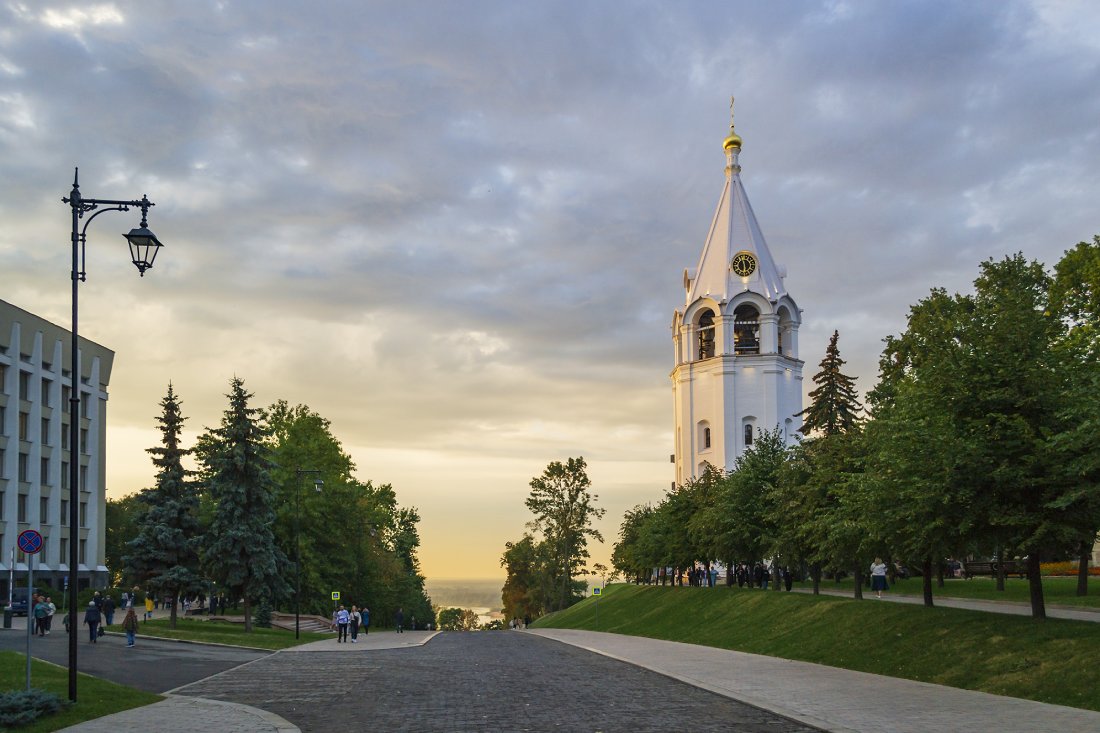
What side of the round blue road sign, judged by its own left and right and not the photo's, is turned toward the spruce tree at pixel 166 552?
back

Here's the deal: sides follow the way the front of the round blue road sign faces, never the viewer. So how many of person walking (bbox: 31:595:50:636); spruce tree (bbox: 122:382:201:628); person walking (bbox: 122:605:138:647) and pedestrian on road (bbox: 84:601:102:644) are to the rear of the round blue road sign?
4

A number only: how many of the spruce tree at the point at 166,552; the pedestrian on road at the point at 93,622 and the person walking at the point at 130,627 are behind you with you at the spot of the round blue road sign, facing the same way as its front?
3

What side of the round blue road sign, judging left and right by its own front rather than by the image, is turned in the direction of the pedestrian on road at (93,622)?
back

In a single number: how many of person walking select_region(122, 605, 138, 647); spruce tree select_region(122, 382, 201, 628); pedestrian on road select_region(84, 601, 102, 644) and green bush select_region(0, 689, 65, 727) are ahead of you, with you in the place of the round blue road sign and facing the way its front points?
1

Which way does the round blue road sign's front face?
toward the camera

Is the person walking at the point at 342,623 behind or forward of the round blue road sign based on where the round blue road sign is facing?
behind

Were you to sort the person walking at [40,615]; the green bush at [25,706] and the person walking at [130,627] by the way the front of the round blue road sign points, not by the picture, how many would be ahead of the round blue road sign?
1

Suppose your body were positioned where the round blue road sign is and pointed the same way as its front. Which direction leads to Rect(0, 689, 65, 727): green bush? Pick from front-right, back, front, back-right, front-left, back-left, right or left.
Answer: front

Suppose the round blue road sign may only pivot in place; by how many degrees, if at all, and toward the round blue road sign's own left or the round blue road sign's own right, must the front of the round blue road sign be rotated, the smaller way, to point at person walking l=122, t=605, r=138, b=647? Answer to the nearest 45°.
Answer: approximately 180°

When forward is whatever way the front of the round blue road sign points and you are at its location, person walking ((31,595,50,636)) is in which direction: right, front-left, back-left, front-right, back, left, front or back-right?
back

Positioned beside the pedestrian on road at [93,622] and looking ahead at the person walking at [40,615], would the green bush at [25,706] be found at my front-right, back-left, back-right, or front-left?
back-left

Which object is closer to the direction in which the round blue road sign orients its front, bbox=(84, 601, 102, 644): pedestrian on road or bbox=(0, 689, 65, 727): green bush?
the green bush
